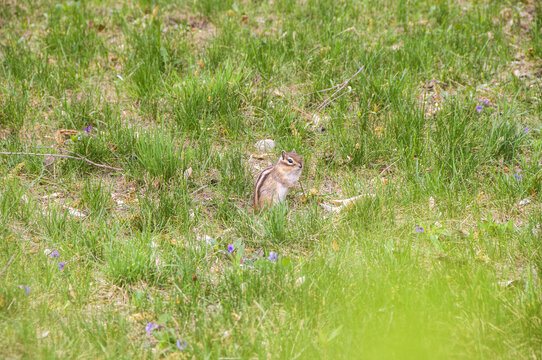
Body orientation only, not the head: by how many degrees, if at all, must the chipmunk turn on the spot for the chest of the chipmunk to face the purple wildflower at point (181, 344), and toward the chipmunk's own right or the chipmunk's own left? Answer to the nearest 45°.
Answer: approximately 90° to the chipmunk's own right

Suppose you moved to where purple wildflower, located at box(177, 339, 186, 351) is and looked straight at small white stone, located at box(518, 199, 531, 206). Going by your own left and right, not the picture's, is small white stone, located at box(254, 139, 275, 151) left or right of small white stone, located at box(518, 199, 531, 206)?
left

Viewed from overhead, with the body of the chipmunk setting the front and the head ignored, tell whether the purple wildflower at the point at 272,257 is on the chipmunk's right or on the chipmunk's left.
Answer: on the chipmunk's right

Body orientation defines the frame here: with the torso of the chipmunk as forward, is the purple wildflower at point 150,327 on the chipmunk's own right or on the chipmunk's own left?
on the chipmunk's own right

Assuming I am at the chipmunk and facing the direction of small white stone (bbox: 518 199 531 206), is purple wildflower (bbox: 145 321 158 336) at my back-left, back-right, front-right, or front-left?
back-right

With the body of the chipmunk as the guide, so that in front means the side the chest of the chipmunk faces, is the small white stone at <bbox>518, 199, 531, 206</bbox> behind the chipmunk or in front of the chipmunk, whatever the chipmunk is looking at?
in front
